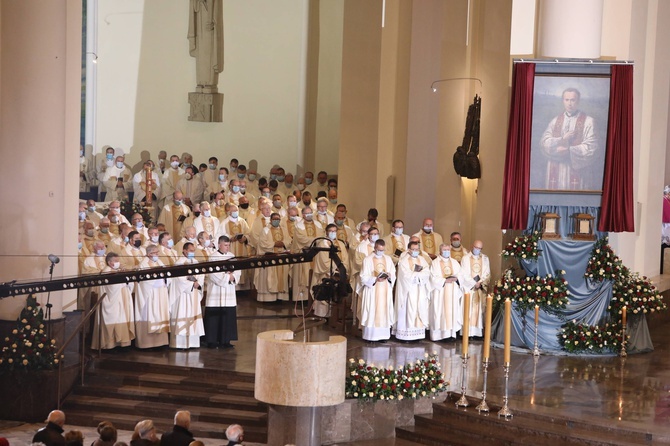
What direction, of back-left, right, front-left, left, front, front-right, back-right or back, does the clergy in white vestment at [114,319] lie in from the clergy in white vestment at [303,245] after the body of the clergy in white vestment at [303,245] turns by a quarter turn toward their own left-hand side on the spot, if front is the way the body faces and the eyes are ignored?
back-right

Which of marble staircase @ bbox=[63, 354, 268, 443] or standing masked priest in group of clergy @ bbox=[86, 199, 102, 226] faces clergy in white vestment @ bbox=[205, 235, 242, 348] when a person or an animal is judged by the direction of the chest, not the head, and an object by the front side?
the standing masked priest in group of clergy

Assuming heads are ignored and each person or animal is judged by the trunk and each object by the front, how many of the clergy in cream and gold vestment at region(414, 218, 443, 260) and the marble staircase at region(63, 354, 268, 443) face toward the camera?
2

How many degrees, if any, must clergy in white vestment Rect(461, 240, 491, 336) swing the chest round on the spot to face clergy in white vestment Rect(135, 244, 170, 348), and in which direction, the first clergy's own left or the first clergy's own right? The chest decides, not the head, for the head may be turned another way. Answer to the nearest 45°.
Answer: approximately 45° to the first clergy's own right

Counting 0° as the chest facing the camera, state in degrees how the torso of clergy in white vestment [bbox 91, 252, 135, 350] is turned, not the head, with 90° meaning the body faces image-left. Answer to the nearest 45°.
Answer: approximately 315°

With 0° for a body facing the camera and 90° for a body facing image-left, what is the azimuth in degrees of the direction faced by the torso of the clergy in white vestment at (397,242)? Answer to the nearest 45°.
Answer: approximately 0°

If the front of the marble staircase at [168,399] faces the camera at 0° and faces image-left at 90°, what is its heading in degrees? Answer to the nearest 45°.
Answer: approximately 0°

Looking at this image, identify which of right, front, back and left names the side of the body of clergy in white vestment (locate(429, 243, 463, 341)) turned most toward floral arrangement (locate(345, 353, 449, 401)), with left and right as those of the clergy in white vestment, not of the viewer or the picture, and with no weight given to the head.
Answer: front

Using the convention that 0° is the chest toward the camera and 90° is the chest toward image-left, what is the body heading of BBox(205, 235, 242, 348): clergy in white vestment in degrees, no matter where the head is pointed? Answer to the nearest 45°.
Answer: approximately 315°
